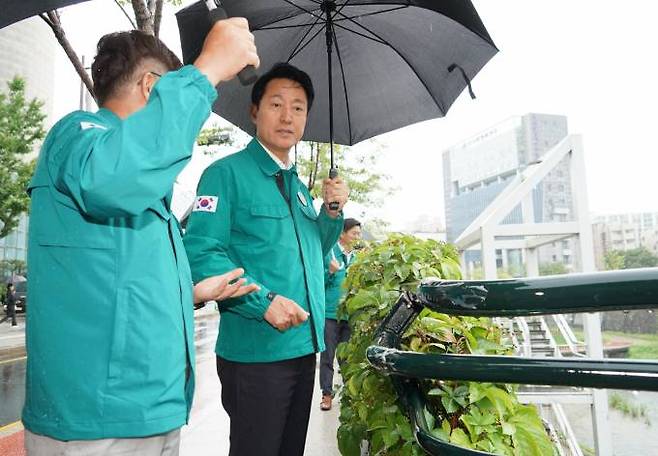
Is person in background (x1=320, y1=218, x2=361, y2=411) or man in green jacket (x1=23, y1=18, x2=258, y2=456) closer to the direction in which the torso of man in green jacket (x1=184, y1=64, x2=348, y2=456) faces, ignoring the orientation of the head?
the man in green jacket

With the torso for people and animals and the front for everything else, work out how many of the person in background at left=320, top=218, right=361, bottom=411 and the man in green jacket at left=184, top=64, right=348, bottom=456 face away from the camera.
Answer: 0

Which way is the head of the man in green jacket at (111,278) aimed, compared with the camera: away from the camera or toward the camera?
away from the camera

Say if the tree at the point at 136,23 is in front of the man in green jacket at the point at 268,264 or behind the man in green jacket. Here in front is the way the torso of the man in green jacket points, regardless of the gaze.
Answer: behind

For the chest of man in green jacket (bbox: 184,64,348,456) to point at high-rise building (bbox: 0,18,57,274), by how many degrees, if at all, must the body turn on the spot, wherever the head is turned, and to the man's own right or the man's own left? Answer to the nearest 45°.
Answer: approximately 180°

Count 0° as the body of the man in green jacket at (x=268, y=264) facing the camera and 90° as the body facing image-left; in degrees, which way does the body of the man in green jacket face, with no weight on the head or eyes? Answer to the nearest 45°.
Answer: approximately 315°

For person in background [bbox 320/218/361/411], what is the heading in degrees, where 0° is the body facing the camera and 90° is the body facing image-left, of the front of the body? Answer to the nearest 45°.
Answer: approximately 315°
